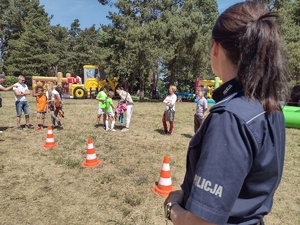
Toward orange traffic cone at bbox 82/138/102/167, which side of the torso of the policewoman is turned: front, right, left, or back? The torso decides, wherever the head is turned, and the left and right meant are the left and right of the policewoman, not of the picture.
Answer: front

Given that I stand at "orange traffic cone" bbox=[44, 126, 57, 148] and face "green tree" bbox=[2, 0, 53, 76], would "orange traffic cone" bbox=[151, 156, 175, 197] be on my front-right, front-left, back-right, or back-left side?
back-right

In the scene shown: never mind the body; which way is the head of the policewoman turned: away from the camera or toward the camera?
away from the camera

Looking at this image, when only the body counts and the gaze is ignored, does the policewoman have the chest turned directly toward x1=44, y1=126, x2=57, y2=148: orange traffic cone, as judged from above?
yes

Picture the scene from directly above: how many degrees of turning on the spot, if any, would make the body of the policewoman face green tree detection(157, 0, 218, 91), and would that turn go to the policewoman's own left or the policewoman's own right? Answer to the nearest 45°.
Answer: approximately 45° to the policewoman's own right

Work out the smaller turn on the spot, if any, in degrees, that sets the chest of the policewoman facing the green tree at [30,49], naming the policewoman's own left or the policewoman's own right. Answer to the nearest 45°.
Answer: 0° — they already face it

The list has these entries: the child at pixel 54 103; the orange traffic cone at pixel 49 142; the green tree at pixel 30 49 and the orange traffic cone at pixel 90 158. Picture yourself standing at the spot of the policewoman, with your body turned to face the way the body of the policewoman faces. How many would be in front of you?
4

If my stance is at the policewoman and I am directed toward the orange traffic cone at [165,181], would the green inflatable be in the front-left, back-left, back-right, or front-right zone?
front-right

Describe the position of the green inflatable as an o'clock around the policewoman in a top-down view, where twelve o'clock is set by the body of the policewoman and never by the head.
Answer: The green inflatable is roughly at 2 o'clock from the policewoman.

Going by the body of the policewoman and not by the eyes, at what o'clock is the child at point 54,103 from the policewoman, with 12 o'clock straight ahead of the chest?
The child is roughly at 12 o'clock from the policewoman.

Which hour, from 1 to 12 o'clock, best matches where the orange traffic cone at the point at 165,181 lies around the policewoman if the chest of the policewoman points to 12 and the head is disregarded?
The orange traffic cone is roughly at 1 o'clock from the policewoman.

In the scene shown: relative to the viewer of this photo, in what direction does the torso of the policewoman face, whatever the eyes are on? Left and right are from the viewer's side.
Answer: facing away from the viewer and to the left of the viewer
